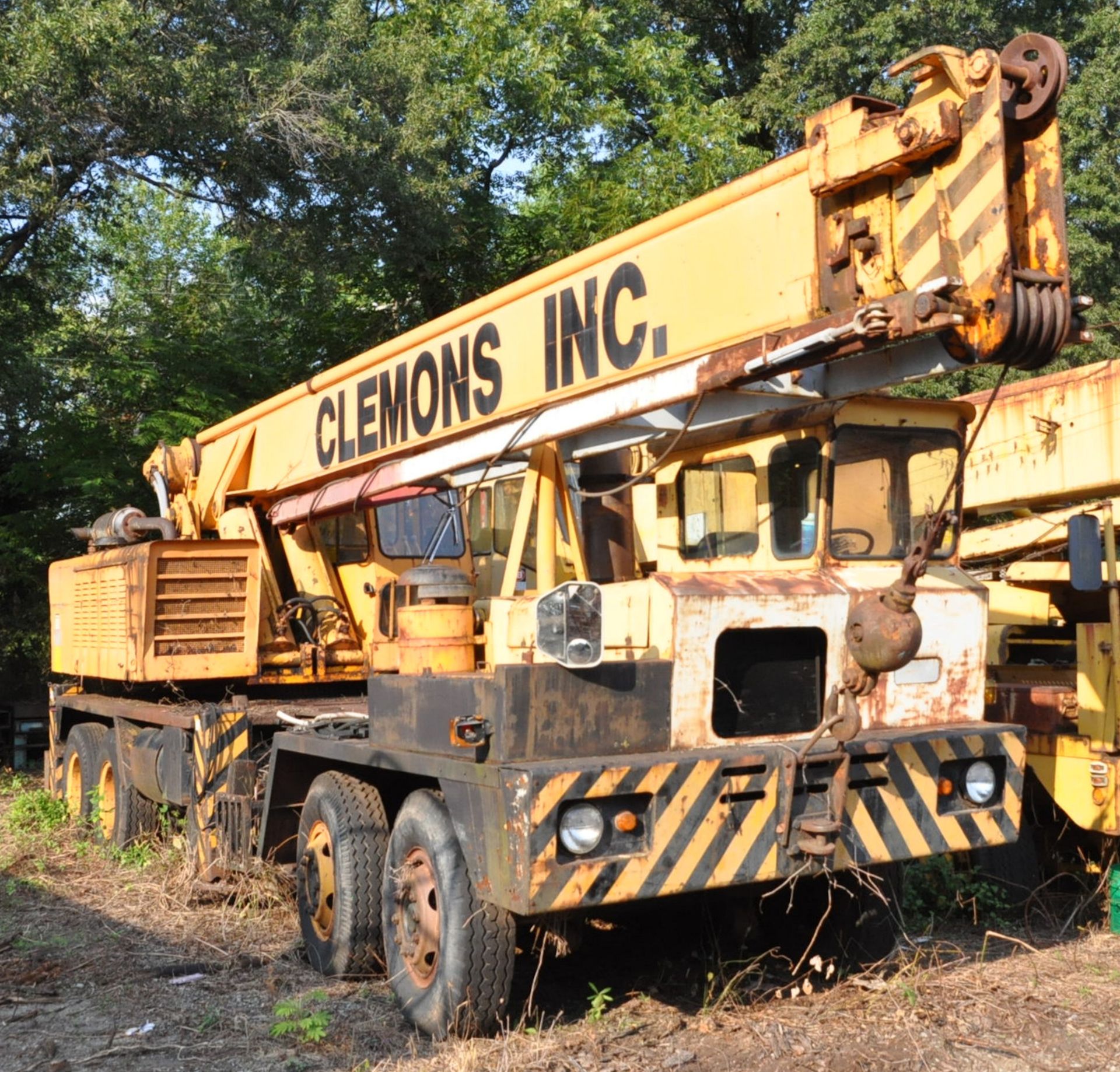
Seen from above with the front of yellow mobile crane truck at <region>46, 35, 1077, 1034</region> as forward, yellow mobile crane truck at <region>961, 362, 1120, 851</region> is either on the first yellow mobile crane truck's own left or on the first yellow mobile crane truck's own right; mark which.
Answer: on the first yellow mobile crane truck's own left

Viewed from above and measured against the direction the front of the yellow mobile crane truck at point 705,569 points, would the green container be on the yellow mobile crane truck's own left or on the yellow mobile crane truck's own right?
on the yellow mobile crane truck's own left

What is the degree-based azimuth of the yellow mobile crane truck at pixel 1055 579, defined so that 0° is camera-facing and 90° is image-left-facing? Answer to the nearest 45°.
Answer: approximately 315°

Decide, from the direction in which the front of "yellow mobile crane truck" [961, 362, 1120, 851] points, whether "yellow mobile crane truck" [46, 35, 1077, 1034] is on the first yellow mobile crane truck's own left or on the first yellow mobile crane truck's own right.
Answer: on the first yellow mobile crane truck's own right

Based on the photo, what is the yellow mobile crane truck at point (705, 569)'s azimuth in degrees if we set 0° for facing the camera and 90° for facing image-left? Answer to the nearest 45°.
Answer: approximately 315°
